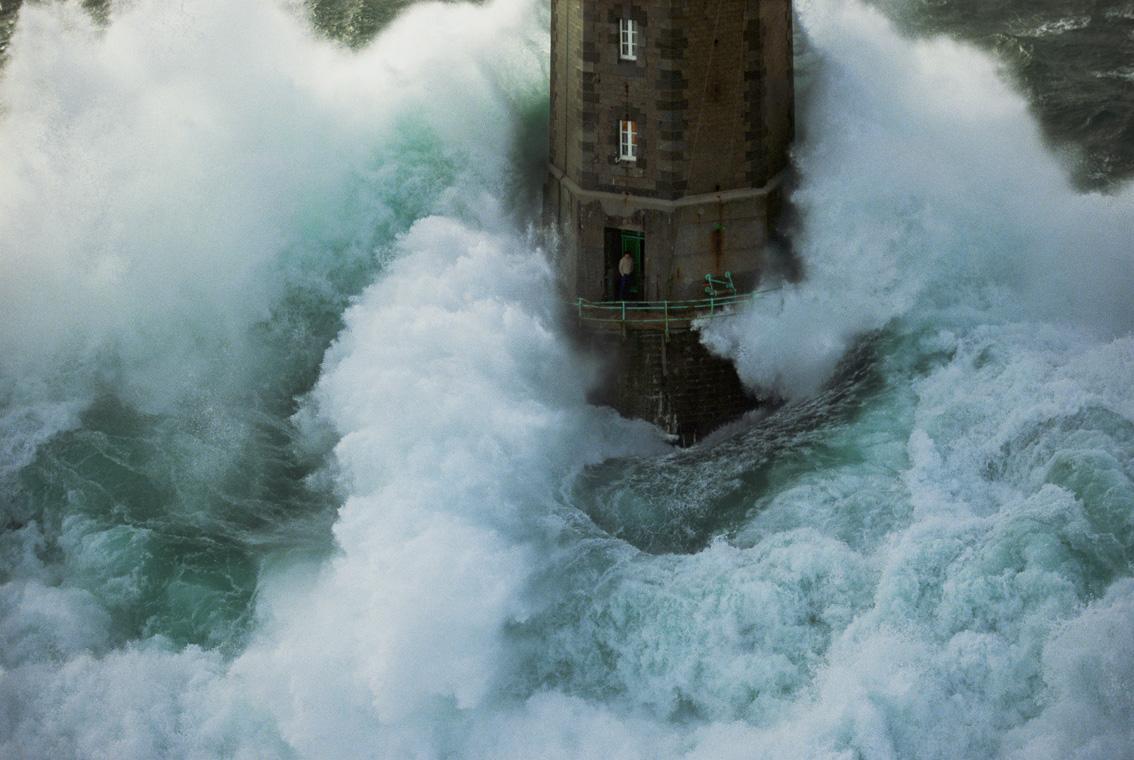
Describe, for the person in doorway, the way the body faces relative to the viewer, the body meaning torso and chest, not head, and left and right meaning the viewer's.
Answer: facing the viewer
